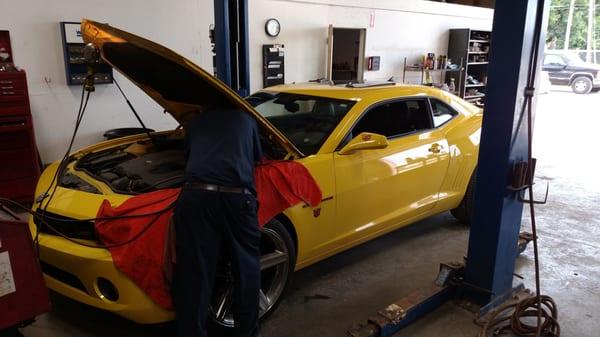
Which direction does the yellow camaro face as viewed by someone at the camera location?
facing the viewer and to the left of the viewer

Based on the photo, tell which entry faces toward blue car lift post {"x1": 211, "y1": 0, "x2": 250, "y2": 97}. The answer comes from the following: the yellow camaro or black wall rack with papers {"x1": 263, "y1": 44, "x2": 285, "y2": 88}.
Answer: the black wall rack with papers

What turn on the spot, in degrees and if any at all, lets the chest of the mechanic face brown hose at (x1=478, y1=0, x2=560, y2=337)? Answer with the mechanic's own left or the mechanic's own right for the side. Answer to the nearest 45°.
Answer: approximately 90° to the mechanic's own right

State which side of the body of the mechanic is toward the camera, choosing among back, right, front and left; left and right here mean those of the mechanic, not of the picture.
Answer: back

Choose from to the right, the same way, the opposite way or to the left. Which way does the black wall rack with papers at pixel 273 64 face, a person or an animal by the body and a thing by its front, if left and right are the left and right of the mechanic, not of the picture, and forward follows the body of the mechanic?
the opposite way

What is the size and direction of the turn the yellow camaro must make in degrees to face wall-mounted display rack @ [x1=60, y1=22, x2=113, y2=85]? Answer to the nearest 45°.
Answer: approximately 90° to its right

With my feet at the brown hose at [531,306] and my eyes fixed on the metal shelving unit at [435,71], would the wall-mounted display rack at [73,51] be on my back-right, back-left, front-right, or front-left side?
front-left

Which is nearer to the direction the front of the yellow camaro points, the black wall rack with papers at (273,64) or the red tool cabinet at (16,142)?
the red tool cabinet

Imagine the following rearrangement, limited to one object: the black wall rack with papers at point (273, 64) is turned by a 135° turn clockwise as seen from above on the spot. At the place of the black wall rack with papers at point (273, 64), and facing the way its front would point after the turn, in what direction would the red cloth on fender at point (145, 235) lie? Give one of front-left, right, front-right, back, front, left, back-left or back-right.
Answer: back-left

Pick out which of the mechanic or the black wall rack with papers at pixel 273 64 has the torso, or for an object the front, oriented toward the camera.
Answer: the black wall rack with papers

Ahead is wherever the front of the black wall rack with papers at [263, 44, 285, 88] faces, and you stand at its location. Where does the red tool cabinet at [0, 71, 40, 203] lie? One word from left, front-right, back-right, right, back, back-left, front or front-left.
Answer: front-right

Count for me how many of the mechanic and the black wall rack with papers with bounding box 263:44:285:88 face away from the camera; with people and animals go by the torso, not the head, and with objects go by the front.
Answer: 1

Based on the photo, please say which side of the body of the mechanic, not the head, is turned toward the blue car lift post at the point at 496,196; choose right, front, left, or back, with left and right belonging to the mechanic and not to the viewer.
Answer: right

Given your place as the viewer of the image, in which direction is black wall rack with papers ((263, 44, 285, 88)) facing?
facing the viewer

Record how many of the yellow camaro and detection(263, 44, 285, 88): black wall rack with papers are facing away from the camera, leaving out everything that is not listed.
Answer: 0

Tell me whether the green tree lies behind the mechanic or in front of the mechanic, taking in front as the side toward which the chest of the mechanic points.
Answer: in front

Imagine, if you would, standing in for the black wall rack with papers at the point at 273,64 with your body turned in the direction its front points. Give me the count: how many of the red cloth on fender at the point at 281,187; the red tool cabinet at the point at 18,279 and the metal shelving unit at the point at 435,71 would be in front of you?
2
